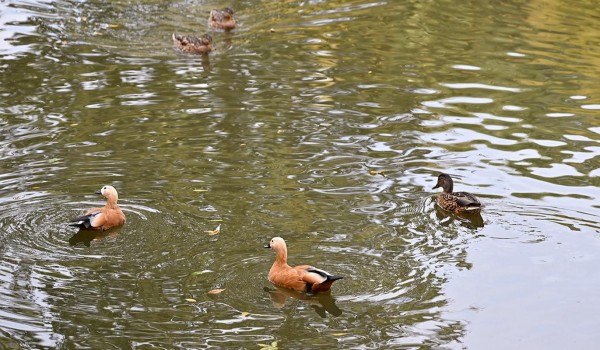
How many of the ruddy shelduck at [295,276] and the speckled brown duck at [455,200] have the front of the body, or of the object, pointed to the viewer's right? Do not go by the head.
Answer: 0

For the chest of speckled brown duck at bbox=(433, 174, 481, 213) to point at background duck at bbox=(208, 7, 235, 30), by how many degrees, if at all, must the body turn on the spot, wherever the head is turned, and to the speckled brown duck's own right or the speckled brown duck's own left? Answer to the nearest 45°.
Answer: approximately 45° to the speckled brown duck's own right

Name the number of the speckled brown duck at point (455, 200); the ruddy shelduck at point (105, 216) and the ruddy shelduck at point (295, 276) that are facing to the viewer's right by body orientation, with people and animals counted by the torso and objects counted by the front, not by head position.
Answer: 1

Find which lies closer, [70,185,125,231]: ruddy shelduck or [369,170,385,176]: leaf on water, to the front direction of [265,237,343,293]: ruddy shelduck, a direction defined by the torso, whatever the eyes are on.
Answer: the ruddy shelduck

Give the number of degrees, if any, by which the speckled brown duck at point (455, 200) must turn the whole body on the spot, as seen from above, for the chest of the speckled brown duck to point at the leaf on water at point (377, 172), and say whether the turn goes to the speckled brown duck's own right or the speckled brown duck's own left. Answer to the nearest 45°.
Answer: approximately 45° to the speckled brown duck's own right

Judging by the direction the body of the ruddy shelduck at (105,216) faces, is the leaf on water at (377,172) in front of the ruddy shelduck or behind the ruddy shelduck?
in front

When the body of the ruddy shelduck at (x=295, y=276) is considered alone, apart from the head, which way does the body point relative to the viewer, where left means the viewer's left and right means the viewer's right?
facing to the left of the viewer

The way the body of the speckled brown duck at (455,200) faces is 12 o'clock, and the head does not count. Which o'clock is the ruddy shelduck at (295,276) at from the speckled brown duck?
The ruddy shelduck is roughly at 10 o'clock from the speckled brown duck.

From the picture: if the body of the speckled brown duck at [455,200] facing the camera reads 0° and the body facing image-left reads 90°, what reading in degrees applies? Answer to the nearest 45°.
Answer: approximately 90°
